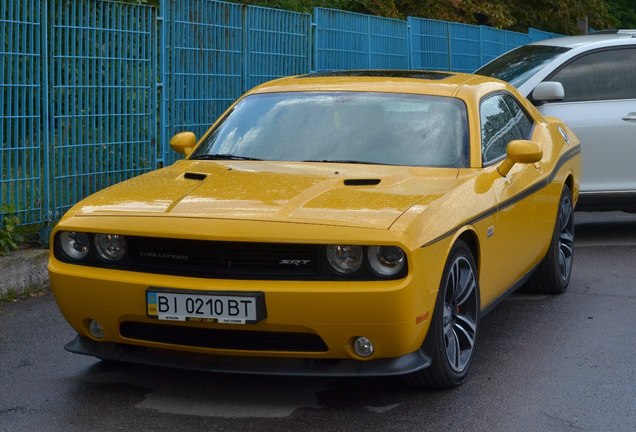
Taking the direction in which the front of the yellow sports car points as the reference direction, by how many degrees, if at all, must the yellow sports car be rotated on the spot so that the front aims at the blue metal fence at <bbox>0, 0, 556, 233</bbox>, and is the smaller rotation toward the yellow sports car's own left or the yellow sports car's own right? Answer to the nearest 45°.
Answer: approximately 135° to the yellow sports car's own right

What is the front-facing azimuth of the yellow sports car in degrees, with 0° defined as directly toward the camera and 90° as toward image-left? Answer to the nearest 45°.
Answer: approximately 45°

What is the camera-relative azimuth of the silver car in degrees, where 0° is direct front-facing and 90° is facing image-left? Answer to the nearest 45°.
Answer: approximately 45°

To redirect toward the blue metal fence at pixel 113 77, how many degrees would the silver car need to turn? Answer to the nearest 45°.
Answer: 0° — it already faces it

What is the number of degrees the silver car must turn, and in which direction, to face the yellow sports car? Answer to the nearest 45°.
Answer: approximately 45° to its left

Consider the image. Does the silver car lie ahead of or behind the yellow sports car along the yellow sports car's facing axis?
behind
